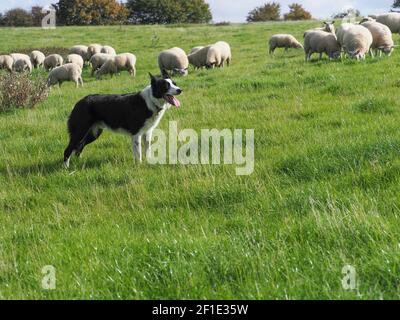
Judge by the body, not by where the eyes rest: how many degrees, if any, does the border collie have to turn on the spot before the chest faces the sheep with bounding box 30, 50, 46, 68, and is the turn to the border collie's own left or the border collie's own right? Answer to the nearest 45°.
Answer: approximately 90° to the border collie's own left

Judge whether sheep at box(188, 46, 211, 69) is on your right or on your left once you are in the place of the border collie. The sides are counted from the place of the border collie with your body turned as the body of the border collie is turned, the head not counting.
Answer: on your left

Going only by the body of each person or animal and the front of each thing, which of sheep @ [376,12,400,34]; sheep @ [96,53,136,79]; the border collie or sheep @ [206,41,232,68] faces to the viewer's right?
the border collie

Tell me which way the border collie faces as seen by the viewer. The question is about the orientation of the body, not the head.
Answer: to the viewer's right
